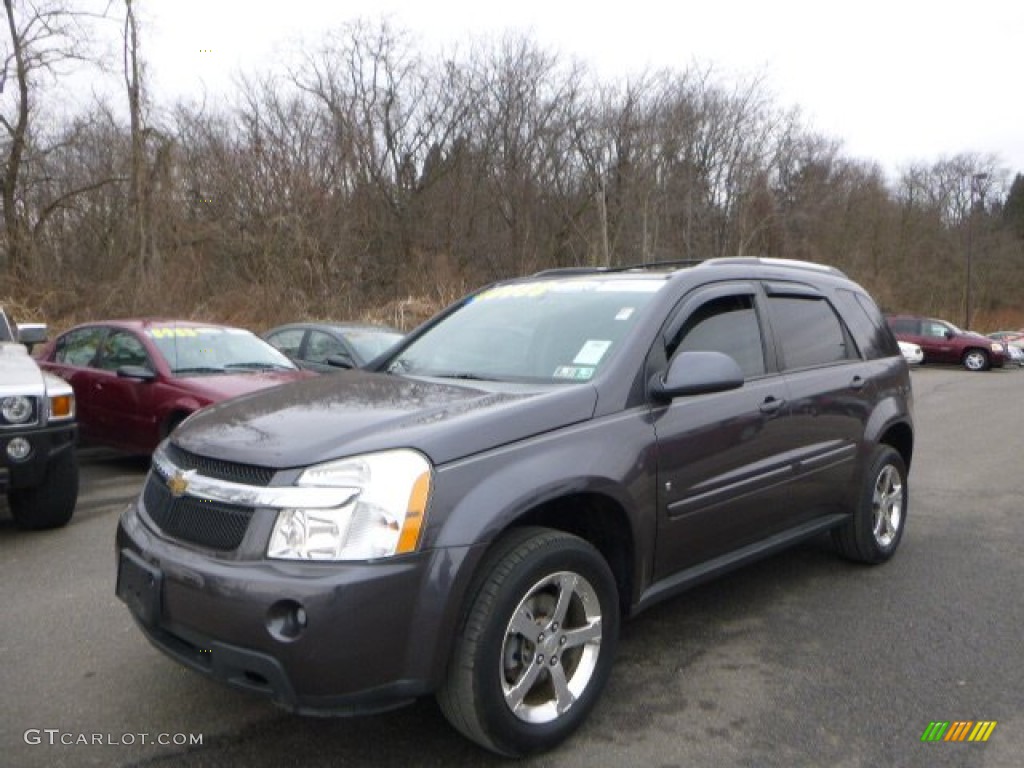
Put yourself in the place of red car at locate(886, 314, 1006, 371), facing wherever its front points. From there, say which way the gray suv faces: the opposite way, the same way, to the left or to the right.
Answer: to the right

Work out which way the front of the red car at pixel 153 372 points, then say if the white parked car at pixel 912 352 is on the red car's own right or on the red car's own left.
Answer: on the red car's own left

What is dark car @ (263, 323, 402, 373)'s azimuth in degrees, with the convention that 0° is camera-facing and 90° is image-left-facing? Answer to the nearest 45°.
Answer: approximately 315°

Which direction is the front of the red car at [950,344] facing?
to the viewer's right

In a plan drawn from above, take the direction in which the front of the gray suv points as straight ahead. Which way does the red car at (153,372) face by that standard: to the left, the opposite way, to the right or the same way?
to the left

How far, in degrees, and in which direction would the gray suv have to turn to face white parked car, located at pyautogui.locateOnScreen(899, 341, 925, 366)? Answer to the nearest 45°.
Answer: approximately 180°

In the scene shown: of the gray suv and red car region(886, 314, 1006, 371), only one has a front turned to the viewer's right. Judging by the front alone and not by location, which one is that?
the red car

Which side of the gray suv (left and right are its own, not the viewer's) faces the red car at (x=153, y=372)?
right

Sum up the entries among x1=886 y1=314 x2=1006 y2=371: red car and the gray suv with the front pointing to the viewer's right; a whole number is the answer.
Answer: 1

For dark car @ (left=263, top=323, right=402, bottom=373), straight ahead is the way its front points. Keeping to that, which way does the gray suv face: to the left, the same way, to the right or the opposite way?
to the right

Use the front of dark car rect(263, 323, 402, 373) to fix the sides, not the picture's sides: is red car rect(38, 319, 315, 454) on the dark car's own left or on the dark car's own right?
on the dark car's own right

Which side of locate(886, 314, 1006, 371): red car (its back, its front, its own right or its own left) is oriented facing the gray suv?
right

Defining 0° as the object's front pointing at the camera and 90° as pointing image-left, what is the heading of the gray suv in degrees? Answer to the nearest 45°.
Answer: approximately 45°
